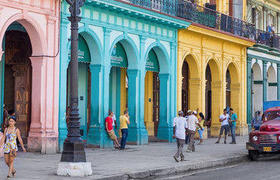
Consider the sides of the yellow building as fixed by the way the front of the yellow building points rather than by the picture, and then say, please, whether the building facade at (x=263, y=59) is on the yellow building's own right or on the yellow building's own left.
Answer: on the yellow building's own left

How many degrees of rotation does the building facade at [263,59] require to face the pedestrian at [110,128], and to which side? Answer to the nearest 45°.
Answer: approximately 45° to its right

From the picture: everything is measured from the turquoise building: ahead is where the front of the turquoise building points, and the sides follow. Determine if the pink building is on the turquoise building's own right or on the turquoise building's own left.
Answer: on the turquoise building's own right

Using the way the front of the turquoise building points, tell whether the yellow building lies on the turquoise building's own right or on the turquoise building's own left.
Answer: on the turquoise building's own left

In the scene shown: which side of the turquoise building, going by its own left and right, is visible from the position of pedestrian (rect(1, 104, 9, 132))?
right

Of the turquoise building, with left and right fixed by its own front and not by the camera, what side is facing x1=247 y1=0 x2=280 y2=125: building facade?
left

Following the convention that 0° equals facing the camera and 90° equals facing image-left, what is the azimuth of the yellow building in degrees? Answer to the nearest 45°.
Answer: approximately 315°
